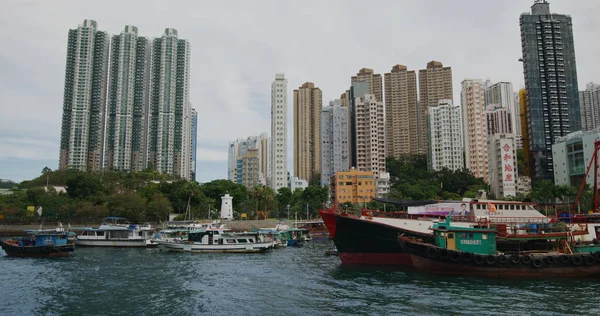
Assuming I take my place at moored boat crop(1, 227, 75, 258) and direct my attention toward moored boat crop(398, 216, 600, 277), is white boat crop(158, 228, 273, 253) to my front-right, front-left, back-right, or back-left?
front-left

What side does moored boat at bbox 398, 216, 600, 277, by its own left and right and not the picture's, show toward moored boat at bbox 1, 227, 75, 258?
front

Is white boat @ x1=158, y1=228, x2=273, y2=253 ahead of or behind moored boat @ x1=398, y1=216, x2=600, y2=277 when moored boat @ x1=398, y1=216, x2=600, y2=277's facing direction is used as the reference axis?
ahead

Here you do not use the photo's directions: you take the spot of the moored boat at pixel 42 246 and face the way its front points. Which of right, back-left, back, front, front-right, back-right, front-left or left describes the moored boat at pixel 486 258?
back-left

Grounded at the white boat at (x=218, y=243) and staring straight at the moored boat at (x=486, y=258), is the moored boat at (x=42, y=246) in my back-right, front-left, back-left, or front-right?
back-right

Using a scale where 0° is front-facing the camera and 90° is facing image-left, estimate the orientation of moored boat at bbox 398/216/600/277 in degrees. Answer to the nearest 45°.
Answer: approximately 90°

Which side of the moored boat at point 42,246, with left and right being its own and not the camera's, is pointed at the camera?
left

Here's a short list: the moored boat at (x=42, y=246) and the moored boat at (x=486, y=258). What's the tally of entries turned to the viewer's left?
2
